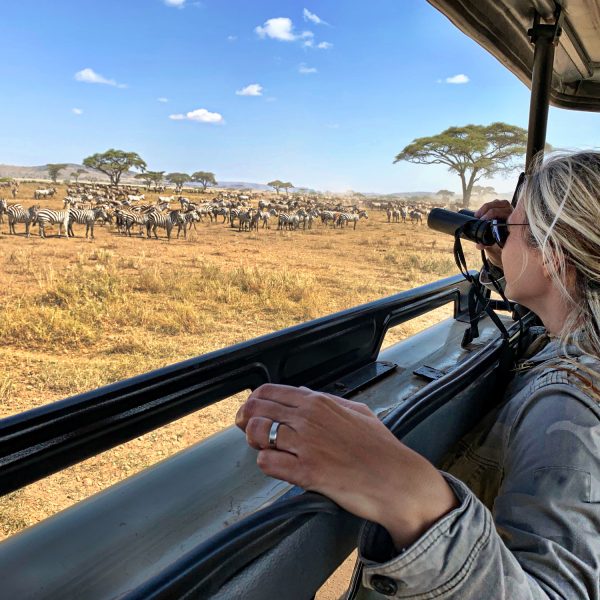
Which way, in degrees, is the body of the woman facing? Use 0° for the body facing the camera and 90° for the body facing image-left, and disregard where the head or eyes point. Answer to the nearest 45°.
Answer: approximately 135°

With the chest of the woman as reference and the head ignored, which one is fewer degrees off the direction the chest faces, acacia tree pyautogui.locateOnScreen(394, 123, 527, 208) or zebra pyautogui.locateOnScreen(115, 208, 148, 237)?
the zebra

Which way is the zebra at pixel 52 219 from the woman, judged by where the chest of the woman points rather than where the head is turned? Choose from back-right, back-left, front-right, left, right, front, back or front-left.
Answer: front

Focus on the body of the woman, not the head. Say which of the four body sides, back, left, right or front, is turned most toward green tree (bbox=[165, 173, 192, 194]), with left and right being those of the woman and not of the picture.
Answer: front

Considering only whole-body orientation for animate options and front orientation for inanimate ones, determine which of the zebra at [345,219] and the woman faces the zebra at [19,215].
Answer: the woman
